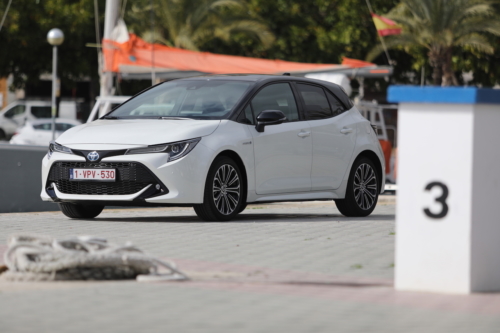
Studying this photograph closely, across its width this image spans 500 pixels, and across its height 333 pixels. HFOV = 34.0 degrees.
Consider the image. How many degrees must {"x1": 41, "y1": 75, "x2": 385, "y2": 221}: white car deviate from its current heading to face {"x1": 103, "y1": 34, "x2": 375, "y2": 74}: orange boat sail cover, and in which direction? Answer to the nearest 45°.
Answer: approximately 135° to its right

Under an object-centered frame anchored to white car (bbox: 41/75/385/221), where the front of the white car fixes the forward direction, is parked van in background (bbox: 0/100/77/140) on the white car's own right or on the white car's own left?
on the white car's own right

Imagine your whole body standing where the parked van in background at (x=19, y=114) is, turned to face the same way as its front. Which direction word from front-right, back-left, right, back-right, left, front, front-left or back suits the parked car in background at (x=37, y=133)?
left

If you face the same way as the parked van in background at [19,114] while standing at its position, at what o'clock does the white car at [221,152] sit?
The white car is roughly at 9 o'clock from the parked van in background.

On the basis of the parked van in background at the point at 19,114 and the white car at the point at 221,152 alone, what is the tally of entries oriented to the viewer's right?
0

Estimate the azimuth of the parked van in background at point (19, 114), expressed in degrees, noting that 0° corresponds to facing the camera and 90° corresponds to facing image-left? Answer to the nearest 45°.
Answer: approximately 90°

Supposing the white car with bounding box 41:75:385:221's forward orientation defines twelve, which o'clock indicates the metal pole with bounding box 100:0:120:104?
The metal pole is roughly at 4 o'clock from the white car.
